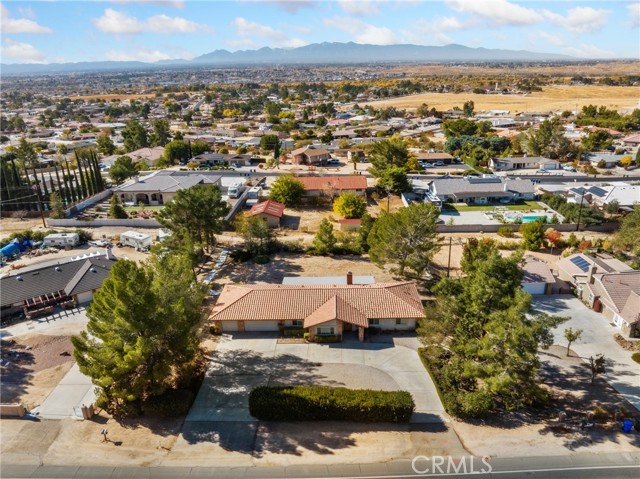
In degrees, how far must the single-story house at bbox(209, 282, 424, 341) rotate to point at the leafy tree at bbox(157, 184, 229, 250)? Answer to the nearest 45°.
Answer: approximately 135° to its right

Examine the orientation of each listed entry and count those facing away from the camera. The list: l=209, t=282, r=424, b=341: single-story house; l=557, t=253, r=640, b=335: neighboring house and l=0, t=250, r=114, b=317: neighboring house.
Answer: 0

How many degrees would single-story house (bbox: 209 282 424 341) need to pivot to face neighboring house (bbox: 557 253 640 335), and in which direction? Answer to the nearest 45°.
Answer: approximately 90° to its left

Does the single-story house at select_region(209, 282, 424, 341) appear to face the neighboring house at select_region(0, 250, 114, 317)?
no

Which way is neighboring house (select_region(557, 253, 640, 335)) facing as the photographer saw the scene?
facing the viewer and to the left of the viewer

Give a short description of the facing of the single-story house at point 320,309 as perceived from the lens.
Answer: facing the viewer

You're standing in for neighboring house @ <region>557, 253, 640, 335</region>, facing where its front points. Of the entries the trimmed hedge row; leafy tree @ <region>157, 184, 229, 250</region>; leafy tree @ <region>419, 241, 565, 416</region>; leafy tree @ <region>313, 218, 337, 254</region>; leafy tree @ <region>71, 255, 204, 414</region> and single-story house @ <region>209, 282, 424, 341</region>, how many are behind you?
0

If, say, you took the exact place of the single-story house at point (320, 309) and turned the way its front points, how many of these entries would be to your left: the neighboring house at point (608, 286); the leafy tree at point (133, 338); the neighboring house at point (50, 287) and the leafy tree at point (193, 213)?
1

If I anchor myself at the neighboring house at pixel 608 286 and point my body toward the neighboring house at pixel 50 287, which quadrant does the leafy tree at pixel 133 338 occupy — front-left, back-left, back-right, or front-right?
front-left

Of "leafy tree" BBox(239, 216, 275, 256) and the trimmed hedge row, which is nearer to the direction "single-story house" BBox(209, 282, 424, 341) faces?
the trimmed hedge row

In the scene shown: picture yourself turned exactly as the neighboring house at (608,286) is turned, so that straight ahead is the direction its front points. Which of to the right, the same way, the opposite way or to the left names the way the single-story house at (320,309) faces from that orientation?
to the left

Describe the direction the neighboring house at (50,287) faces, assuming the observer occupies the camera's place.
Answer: facing the viewer and to the right of the viewer

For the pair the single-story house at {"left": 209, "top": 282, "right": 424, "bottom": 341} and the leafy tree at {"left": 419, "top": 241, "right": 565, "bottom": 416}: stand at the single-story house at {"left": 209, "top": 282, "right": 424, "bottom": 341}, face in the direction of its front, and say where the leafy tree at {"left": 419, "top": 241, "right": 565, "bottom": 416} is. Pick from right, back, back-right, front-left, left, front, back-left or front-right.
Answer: front-left

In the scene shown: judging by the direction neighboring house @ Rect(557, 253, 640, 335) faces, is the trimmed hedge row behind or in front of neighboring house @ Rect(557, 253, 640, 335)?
in front
